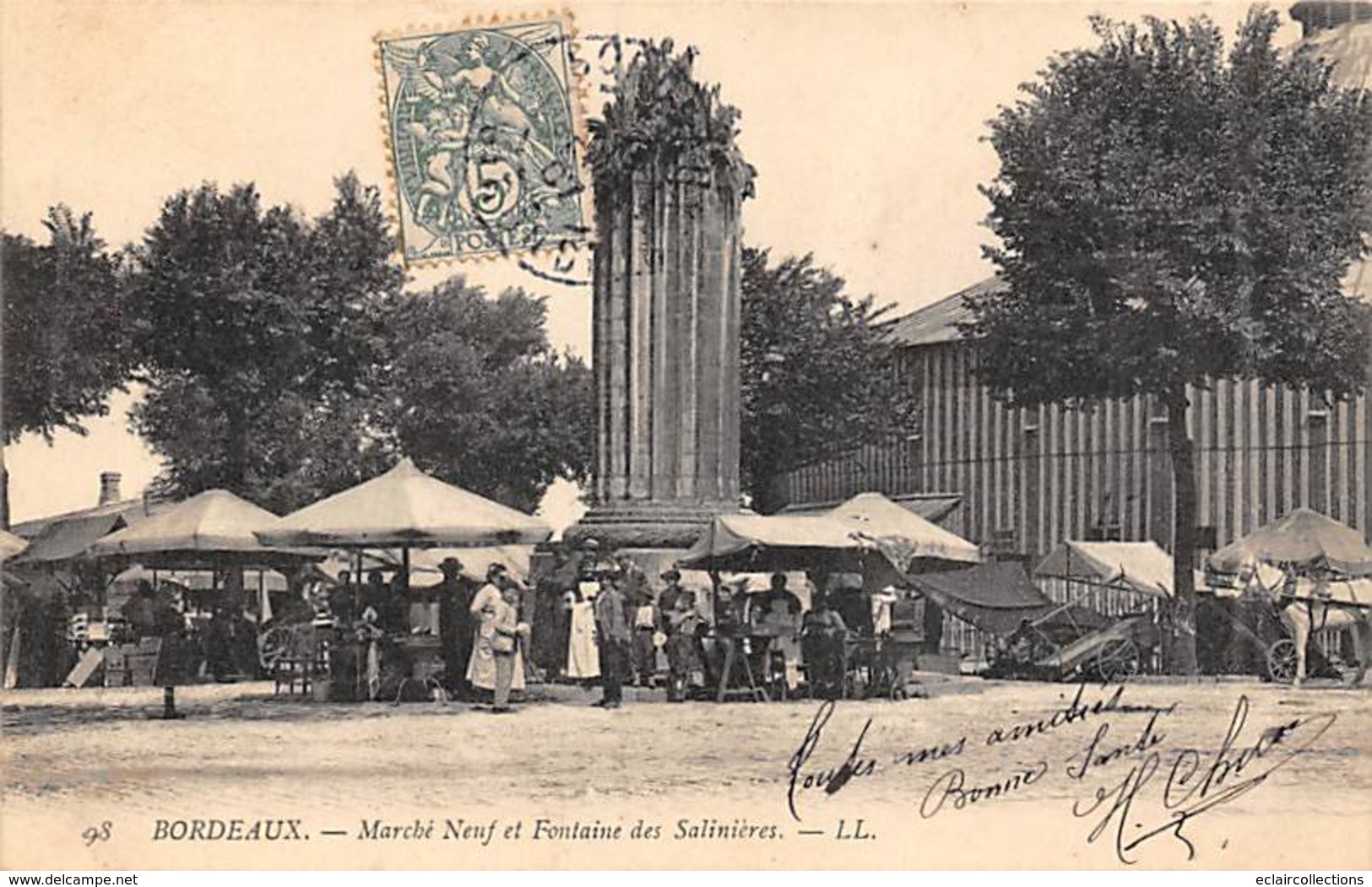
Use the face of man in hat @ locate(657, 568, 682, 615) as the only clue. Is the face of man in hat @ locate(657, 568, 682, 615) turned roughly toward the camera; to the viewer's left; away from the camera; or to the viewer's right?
toward the camera
